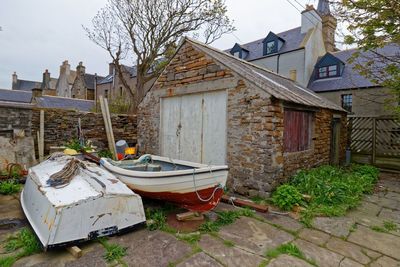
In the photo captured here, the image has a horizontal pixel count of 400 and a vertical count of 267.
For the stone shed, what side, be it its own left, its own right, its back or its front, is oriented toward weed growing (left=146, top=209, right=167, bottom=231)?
front

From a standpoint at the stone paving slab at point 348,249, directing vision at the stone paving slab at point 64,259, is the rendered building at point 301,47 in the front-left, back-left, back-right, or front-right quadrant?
back-right

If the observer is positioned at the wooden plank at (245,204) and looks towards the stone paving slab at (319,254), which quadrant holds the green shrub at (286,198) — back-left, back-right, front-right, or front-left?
front-left

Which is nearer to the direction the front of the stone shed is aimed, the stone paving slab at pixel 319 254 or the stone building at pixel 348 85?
the stone paving slab

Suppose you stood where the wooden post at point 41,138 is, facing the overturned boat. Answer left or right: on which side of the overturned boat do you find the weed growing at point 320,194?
left

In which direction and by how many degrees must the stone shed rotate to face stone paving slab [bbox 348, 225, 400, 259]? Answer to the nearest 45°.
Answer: approximately 90° to its left

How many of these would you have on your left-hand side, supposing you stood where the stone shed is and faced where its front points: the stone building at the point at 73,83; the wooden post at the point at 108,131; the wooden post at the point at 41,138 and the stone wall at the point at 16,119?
0

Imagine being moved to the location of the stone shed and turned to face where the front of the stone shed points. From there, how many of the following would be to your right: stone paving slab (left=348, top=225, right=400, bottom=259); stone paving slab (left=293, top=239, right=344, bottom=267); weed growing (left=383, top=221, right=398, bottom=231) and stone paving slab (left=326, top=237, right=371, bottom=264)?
0

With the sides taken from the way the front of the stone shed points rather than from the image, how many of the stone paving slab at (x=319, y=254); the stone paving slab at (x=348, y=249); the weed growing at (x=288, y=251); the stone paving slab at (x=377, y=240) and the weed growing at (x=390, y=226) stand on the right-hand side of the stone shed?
0

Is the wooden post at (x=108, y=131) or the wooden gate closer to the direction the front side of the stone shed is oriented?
the wooden post

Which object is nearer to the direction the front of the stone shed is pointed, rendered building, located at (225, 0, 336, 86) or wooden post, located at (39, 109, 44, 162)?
the wooden post

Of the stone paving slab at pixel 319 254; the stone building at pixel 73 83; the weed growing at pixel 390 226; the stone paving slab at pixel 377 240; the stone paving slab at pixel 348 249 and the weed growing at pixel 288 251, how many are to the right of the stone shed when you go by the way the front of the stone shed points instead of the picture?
1

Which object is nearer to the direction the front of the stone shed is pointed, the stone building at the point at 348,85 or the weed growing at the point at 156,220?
the weed growing

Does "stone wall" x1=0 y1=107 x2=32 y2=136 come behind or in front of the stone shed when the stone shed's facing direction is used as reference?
in front

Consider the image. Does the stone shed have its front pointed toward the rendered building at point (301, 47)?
no

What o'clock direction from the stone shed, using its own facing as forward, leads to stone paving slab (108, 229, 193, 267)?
The stone paving slab is roughly at 11 o'clock from the stone shed.

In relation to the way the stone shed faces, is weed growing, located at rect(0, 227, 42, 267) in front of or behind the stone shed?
in front

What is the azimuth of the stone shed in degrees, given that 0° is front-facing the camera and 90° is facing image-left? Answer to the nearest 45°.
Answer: approximately 45°

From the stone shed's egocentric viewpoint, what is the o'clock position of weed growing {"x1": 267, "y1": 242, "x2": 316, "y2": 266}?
The weed growing is roughly at 10 o'clock from the stone shed.

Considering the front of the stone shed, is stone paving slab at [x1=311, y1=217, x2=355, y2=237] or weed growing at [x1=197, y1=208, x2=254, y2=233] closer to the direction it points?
the weed growing

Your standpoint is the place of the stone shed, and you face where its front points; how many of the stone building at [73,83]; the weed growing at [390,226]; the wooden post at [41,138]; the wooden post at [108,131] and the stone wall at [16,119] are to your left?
1

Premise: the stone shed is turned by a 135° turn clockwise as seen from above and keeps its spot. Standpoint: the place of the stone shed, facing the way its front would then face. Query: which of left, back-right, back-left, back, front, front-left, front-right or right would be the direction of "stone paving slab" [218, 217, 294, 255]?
back

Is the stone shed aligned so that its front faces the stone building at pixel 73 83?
no
